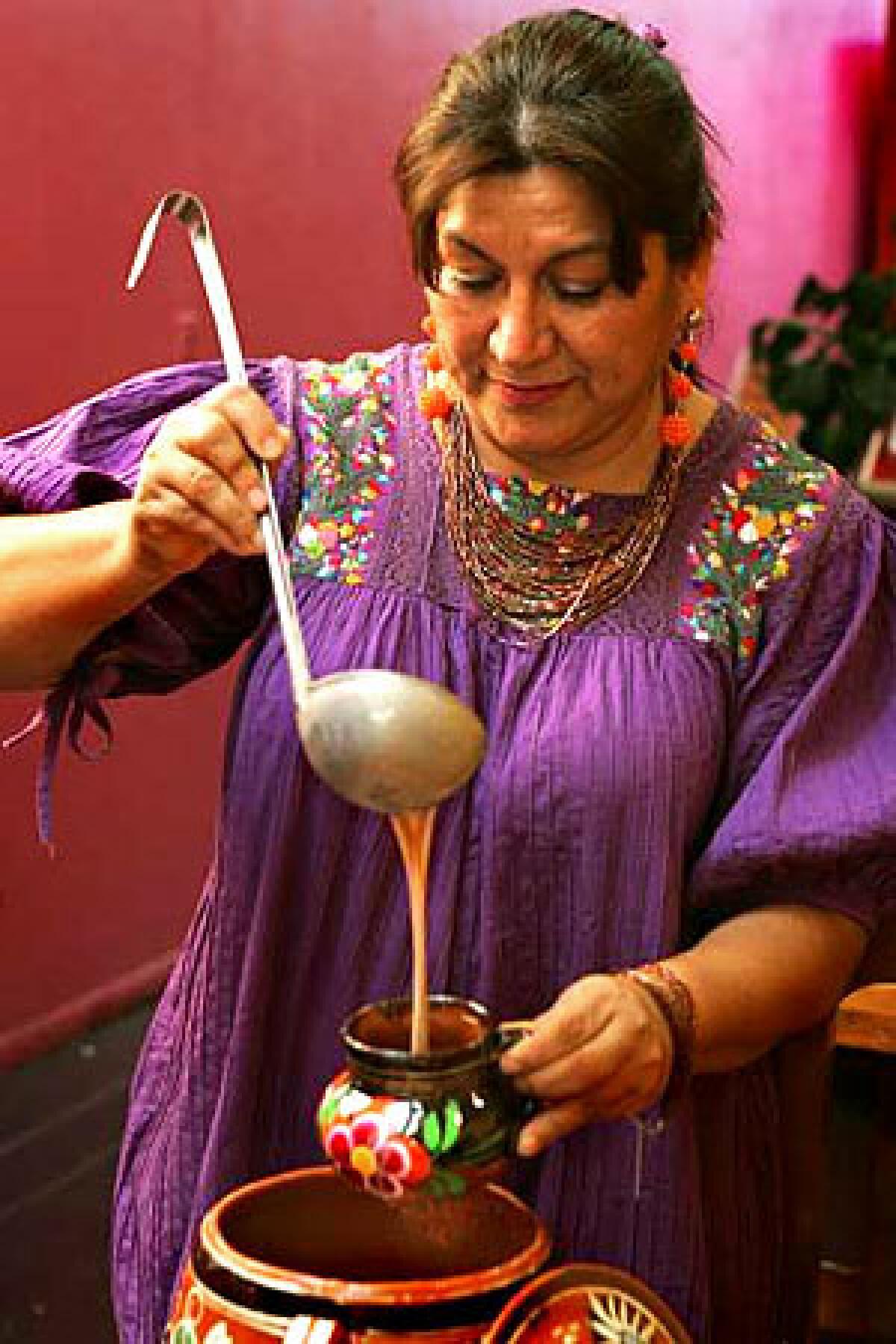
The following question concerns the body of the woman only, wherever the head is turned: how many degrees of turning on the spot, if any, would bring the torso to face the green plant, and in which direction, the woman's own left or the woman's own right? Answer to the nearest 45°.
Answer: approximately 180°

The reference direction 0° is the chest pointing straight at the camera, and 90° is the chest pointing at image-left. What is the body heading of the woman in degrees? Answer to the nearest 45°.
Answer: approximately 0°
